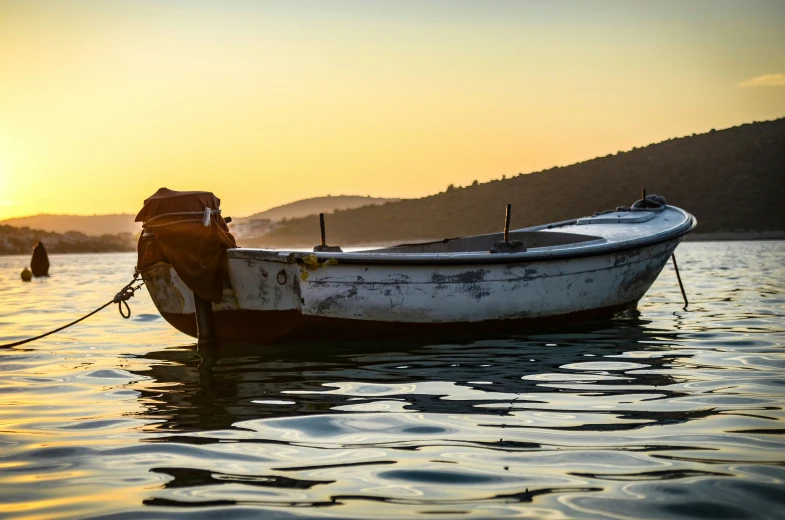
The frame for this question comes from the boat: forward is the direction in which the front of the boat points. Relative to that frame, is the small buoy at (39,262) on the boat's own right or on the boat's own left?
on the boat's own left

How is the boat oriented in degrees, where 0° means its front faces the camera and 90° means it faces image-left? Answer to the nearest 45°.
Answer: approximately 225°
